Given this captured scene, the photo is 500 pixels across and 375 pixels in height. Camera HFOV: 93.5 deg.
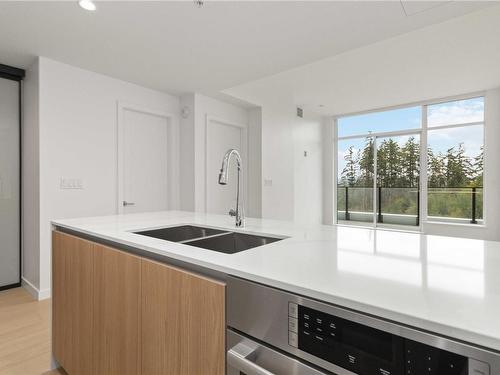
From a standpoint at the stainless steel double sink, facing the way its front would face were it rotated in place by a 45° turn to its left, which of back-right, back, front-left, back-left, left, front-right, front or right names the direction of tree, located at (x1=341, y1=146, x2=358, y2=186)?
back-left

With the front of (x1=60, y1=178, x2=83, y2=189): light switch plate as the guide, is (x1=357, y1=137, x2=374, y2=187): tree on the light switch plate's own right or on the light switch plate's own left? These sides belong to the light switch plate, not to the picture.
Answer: on the light switch plate's own left

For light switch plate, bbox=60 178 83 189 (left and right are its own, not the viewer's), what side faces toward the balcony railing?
left

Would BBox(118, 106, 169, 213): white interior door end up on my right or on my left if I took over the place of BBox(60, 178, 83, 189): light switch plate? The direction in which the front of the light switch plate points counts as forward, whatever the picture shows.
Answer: on my left

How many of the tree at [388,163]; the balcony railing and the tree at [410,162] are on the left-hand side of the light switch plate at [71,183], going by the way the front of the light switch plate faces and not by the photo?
3

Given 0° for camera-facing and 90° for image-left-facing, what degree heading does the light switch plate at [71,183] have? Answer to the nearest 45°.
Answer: approximately 0°

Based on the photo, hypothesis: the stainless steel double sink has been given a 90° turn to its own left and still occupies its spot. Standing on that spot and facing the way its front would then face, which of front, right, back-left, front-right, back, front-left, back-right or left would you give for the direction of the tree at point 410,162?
left

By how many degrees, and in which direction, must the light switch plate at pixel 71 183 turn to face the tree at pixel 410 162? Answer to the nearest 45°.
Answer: approximately 90° to its left

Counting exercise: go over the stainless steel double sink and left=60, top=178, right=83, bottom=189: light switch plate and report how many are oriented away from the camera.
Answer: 0

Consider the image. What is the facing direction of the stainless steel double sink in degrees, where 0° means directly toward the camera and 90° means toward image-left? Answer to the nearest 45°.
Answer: approximately 45°

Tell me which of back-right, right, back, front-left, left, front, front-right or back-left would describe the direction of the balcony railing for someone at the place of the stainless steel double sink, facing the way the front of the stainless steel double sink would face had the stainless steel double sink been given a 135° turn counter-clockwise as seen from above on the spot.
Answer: front-left
